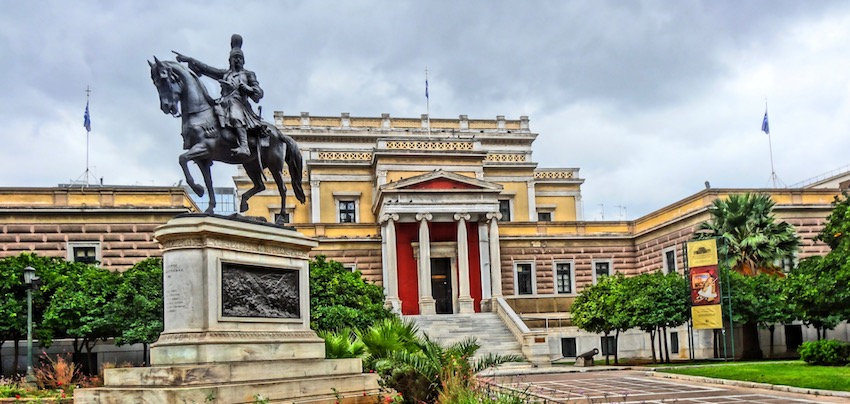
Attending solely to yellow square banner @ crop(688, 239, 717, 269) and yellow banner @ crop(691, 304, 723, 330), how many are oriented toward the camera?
2

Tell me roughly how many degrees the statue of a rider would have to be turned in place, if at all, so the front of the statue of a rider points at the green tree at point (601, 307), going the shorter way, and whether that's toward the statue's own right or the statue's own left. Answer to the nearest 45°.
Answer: approximately 180°

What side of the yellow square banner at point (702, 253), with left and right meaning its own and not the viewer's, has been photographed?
front

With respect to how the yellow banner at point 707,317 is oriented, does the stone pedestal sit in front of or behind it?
in front

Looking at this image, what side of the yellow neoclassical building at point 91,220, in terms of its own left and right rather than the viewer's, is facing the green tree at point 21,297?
front

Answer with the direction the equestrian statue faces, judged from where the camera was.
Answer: facing the viewer and to the left of the viewer

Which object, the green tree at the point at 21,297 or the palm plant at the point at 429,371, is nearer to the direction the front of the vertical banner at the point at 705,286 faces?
the palm plant

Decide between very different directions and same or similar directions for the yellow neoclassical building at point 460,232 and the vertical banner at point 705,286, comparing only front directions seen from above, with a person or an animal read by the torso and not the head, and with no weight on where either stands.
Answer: same or similar directions

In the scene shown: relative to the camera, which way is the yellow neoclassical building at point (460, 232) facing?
toward the camera

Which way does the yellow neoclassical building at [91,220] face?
toward the camera

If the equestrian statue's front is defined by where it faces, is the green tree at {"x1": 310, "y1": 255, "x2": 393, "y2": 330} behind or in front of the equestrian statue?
behind
